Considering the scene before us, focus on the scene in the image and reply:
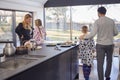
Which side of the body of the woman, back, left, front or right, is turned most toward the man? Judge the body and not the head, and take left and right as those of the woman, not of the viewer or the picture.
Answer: front

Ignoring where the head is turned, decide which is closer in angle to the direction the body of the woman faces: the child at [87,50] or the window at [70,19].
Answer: the child

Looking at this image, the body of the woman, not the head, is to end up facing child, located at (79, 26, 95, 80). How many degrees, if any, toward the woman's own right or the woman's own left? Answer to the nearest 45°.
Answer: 0° — they already face them

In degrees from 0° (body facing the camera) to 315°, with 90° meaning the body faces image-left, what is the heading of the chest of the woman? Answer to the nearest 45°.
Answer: approximately 315°

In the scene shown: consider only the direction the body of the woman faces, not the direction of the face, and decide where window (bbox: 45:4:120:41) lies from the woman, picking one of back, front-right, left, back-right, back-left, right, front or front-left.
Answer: left
